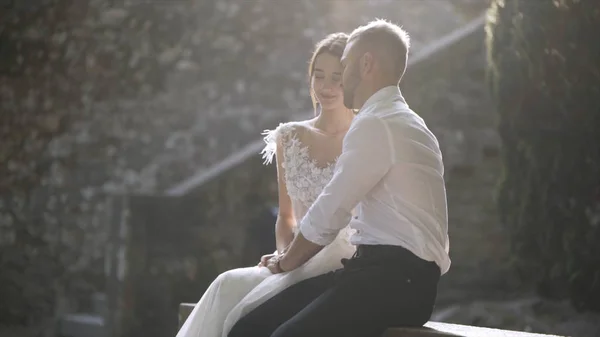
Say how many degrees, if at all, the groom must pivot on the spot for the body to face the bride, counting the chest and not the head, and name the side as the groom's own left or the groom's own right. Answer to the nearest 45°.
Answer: approximately 45° to the groom's own right

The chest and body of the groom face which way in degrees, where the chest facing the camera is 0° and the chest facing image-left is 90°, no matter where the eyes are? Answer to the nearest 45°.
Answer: approximately 90°
